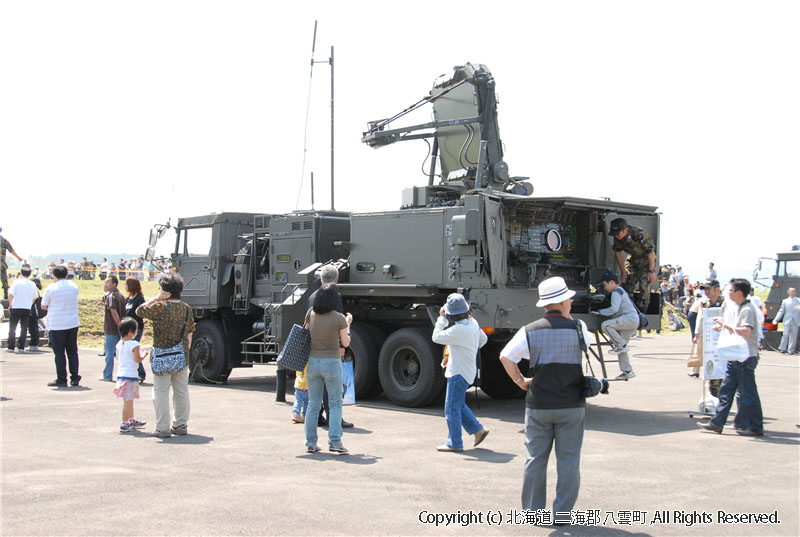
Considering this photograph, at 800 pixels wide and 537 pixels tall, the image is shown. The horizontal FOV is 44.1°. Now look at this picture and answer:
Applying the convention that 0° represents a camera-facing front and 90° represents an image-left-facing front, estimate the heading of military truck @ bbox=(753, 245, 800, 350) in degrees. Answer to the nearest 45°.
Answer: approximately 90°

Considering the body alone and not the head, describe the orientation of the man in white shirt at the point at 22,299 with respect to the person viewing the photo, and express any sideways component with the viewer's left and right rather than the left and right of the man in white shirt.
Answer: facing away from the viewer

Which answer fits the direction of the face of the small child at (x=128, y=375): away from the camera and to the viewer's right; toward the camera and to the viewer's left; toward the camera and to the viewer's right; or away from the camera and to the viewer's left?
away from the camera and to the viewer's right

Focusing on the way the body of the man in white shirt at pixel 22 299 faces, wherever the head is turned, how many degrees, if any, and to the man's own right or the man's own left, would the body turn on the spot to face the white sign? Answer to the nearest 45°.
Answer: approximately 135° to the man's own right

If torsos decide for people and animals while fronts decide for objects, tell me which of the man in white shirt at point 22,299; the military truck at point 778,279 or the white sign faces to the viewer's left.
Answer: the military truck

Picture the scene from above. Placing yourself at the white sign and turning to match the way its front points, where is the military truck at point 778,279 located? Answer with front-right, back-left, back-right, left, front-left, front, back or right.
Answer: back

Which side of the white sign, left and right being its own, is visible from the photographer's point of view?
front

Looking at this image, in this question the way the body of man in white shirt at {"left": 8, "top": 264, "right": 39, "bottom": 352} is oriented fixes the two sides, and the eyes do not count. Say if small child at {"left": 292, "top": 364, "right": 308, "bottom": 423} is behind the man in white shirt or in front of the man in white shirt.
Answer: behind

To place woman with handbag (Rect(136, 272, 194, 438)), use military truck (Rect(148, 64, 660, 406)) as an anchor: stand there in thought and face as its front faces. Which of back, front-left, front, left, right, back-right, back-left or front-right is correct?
left

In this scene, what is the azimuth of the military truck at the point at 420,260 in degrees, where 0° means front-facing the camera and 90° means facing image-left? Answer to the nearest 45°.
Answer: approximately 135°

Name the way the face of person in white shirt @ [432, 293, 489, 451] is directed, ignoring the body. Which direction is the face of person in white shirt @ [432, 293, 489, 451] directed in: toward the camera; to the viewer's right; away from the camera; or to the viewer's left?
away from the camera

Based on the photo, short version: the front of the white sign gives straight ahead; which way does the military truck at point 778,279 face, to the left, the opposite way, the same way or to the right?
to the right
